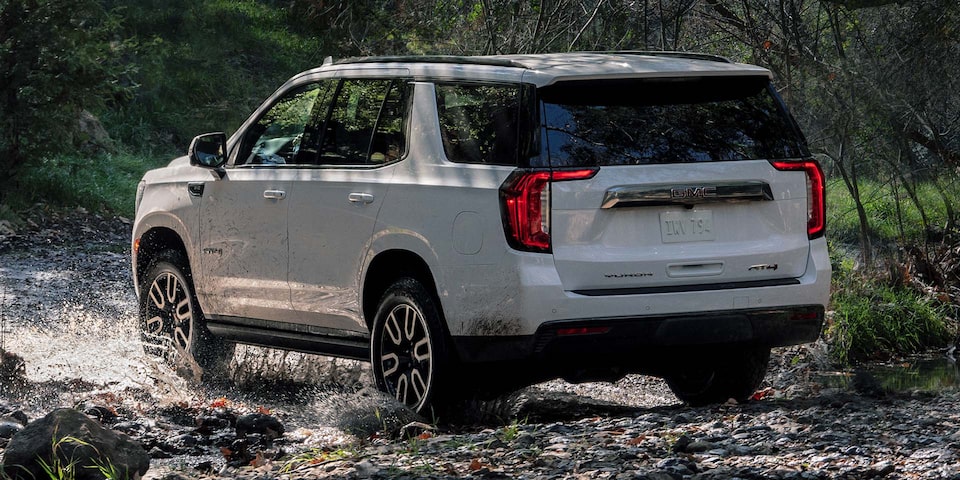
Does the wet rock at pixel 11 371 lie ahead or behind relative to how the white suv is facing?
ahead

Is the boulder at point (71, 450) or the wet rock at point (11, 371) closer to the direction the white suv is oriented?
the wet rock

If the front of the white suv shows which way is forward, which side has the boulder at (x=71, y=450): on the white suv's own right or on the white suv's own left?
on the white suv's own left

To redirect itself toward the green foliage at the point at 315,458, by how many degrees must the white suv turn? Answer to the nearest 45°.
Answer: approximately 90° to its left

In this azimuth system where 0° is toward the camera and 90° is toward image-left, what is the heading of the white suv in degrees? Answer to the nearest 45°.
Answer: approximately 135°

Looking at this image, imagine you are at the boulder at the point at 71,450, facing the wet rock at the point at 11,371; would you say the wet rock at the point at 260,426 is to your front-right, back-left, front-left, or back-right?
front-right

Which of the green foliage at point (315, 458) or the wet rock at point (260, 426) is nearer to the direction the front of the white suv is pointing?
the wet rock

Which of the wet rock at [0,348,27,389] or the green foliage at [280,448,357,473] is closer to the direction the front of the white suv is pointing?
the wet rock
